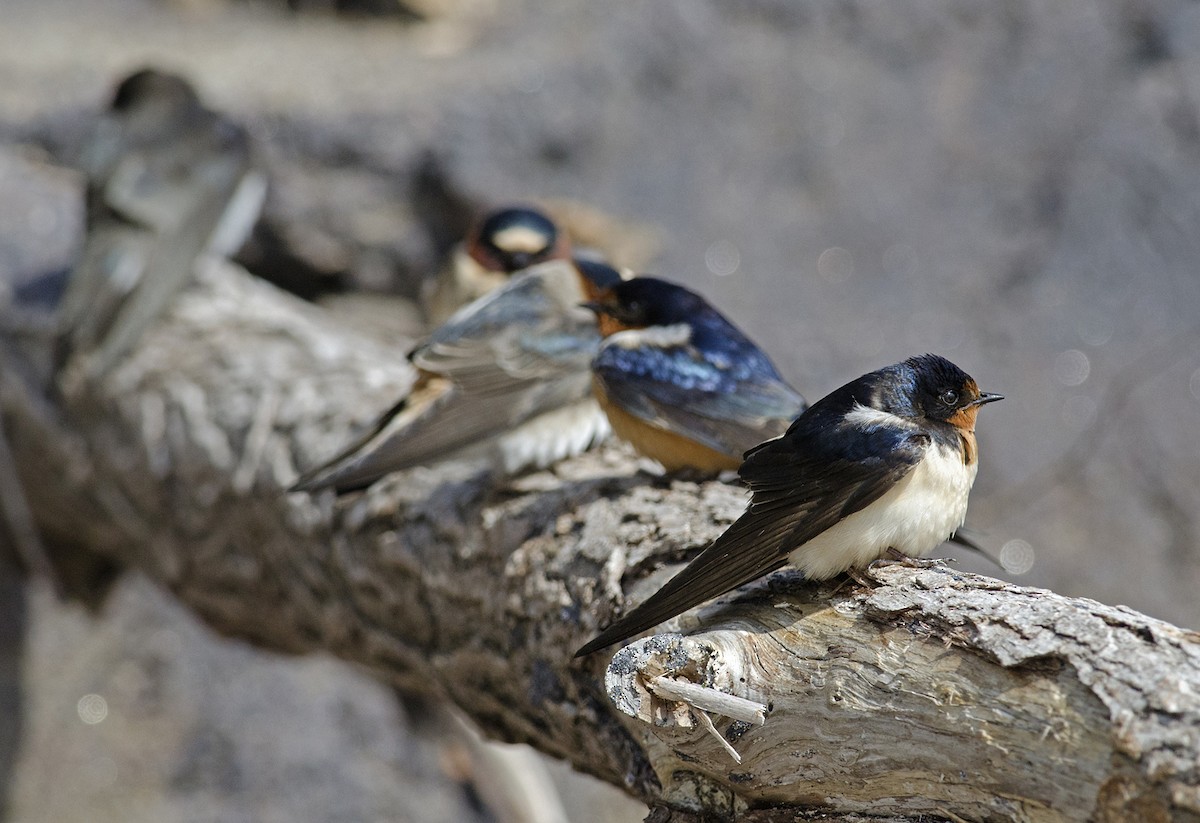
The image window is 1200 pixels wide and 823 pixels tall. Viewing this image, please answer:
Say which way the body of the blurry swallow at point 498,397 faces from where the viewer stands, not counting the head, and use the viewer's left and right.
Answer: facing to the right of the viewer

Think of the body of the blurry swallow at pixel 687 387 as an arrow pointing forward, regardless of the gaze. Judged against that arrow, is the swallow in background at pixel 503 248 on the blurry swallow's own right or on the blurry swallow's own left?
on the blurry swallow's own right

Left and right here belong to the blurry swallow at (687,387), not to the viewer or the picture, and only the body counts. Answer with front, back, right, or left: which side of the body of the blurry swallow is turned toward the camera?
left

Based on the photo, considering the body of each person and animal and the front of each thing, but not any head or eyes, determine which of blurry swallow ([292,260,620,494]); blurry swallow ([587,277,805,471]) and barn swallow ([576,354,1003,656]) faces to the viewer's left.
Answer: blurry swallow ([587,277,805,471])

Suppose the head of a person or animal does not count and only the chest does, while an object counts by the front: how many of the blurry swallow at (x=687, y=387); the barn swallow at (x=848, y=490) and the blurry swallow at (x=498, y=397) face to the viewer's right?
2

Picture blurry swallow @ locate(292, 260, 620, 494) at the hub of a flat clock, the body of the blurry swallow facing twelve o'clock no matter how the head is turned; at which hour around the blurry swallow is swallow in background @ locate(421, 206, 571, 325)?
The swallow in background is roughly at 9 o'clock from the blurry swallow.

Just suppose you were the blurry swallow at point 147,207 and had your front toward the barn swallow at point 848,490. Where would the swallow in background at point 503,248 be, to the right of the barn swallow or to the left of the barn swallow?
left

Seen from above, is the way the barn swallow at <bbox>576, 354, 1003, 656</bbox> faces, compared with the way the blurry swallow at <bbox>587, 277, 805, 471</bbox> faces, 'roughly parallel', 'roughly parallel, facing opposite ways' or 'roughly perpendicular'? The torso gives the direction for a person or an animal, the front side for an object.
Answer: roughly parallel, facing opposite ways

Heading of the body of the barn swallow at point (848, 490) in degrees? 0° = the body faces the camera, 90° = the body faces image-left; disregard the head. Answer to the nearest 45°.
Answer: approximately 270°

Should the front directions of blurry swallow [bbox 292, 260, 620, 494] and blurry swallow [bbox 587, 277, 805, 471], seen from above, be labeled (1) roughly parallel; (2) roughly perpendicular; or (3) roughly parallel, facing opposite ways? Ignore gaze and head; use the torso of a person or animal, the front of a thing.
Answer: roughly parallel, facing opposite ways
